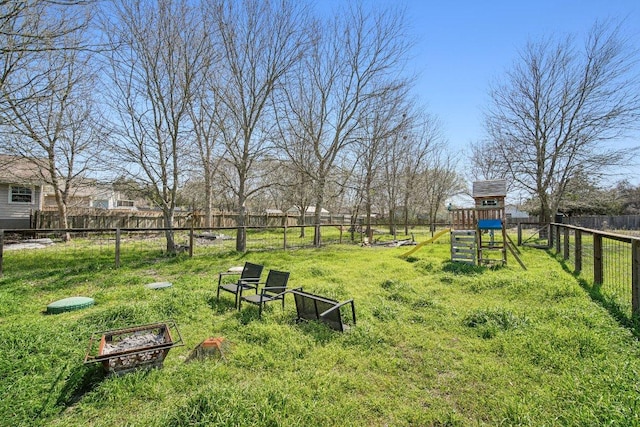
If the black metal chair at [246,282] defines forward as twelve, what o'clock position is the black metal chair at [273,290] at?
the black metal chair at [273,290] is roughly at 9 o'clock from the black metal chair at [246,282].

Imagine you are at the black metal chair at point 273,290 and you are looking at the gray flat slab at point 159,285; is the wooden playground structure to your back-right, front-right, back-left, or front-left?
back-right

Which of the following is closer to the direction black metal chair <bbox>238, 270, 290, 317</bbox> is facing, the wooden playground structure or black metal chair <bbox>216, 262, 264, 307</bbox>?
the black metal chair

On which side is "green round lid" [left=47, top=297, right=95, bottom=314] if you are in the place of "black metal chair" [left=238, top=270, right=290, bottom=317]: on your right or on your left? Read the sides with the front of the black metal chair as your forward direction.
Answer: on your right

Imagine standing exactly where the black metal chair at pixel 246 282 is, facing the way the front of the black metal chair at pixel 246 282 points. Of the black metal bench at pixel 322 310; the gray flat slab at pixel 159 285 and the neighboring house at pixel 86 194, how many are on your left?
1

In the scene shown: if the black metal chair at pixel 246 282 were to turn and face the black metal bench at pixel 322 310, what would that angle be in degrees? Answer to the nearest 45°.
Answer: approximately 90° to its left

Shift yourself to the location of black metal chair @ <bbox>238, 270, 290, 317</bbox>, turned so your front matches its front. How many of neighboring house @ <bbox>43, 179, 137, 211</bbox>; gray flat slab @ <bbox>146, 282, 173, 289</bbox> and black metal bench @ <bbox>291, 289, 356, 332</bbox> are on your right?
2

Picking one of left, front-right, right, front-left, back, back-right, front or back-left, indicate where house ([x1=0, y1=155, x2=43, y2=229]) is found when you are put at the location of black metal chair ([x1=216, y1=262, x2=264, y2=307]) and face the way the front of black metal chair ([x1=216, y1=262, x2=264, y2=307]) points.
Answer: right

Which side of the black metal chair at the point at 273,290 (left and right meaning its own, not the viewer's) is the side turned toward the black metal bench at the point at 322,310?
left

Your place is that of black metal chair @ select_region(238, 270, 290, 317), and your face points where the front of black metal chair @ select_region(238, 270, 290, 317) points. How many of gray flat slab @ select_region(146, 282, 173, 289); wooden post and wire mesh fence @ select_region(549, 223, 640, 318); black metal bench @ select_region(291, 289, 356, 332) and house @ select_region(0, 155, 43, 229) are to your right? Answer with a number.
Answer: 2

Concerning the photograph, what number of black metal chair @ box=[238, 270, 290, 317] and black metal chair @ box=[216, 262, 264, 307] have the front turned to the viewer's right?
0

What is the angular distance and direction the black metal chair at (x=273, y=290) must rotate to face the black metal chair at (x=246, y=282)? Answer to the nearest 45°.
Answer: approximately 90° to its right

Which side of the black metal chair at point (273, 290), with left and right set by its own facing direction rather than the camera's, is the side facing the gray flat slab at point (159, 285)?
right

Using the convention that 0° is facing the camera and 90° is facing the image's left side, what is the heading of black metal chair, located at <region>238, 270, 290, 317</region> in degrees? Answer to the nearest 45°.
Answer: approximately 45°

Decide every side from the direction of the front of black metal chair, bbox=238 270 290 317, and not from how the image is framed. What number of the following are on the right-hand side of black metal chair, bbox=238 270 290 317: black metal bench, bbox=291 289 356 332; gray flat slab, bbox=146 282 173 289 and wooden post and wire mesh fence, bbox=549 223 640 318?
1

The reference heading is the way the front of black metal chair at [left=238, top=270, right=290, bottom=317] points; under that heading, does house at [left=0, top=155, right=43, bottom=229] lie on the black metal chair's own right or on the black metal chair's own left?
on the black metal chair's own right

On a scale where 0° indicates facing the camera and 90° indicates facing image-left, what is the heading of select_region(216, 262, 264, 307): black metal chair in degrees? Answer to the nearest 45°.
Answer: approximately 45°
